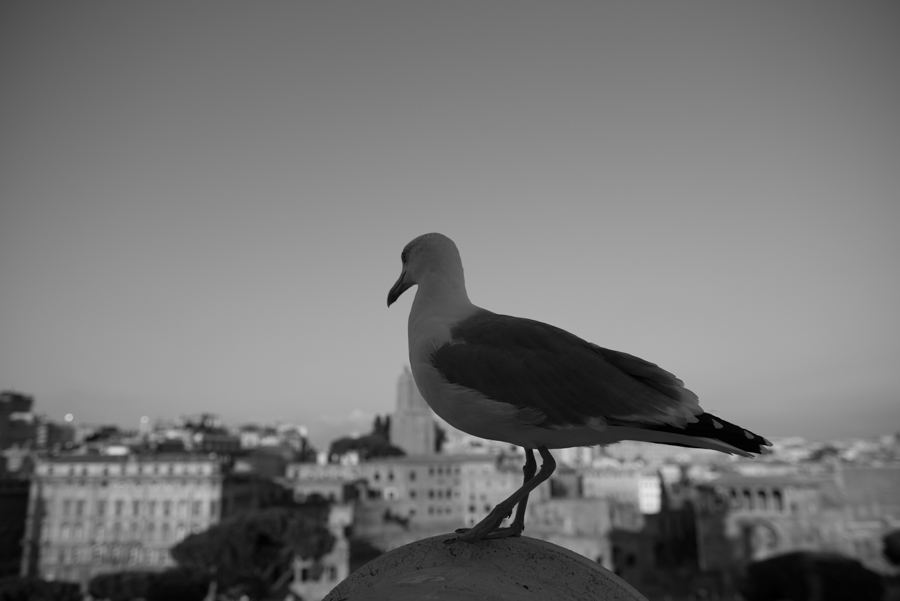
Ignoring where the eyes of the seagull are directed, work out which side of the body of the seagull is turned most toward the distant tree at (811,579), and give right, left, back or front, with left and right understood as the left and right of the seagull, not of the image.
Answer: right

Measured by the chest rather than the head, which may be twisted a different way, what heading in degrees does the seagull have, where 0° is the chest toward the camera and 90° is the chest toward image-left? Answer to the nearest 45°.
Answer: approximately 90°

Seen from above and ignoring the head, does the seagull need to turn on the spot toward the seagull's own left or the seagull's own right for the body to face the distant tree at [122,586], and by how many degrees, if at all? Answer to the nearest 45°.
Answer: approximately 45° to the seagull's own right

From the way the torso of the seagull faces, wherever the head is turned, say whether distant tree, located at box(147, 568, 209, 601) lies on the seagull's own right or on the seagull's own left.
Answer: on the seagull's own right
